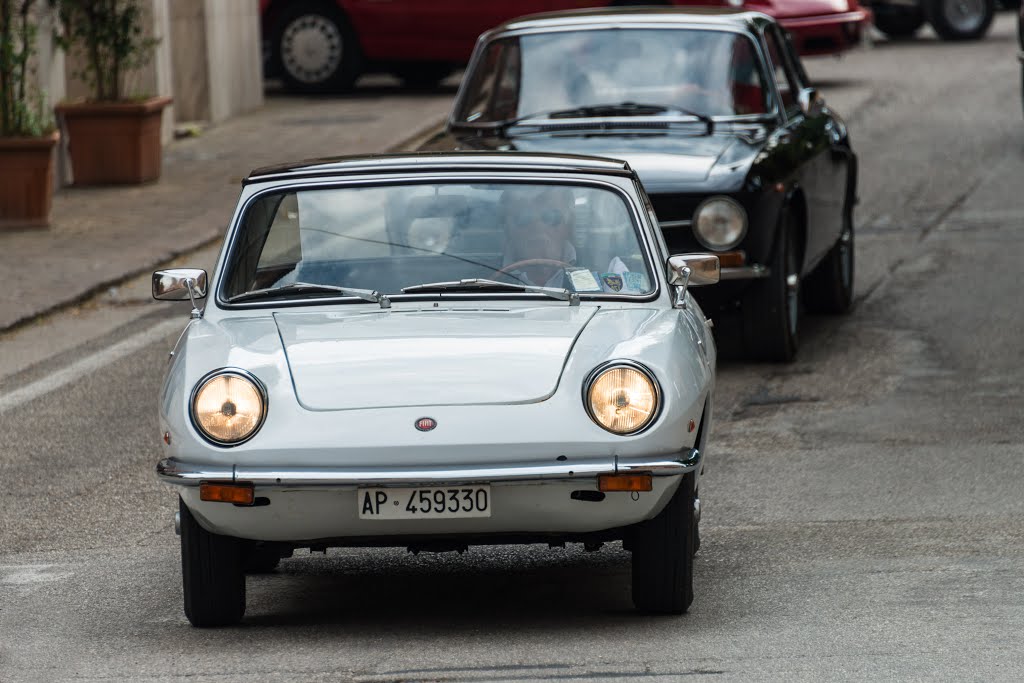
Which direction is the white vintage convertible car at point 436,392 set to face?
toward the camera

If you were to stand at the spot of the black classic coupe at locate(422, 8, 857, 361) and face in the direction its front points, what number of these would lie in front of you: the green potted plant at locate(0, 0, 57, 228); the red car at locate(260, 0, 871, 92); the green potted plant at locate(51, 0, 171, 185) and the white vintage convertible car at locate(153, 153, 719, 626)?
1

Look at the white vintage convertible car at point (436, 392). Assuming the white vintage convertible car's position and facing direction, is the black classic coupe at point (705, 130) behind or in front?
behind

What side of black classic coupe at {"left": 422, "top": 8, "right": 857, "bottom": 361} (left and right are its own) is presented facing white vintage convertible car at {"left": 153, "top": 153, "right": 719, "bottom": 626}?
front

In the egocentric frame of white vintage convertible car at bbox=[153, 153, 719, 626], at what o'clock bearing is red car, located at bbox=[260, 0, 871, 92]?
The red car is roughly at 6 o'clock from the white vintage convertible car.

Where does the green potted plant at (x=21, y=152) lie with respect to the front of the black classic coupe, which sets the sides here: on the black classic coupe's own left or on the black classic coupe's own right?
on the black classic coupe's own right

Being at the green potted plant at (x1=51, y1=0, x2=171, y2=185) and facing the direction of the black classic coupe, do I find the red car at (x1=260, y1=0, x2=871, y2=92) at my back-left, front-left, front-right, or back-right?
back-left

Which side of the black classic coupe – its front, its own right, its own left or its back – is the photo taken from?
front

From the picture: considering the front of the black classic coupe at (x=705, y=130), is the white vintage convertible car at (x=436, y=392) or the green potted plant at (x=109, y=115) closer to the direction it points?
the white vintage convertible car

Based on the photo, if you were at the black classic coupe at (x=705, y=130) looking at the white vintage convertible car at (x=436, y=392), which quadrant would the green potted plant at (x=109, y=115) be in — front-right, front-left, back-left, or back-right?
back-right

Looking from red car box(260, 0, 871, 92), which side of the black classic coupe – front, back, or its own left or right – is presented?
back

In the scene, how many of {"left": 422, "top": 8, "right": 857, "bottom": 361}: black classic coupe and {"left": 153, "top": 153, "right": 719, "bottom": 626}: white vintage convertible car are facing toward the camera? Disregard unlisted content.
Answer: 2

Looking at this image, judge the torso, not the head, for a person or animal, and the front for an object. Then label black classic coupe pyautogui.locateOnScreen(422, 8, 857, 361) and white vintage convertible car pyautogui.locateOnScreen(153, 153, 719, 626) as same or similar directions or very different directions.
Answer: same or similar directions
